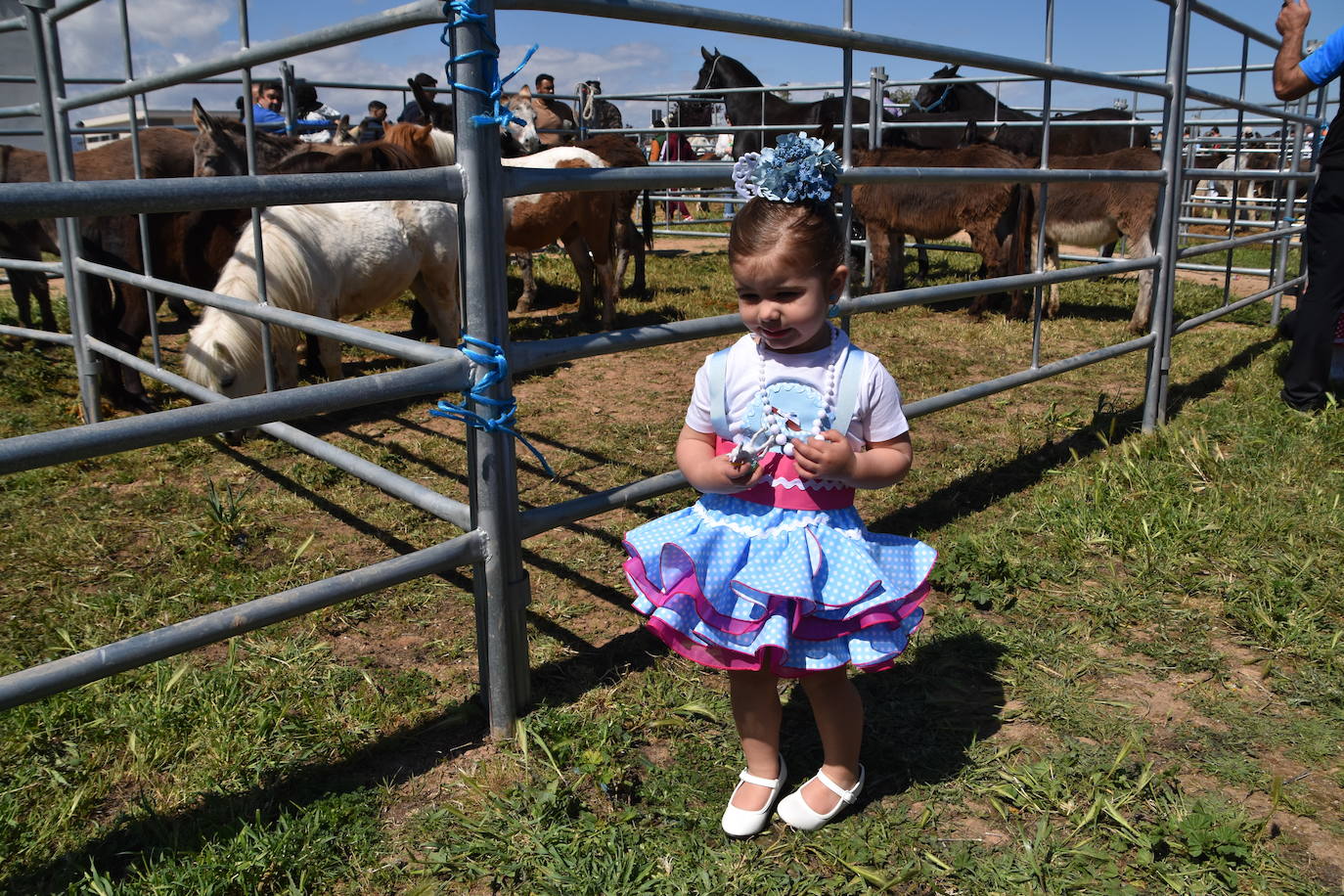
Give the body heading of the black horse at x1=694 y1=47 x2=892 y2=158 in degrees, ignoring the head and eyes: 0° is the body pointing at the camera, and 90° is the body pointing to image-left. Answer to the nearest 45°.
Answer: approximately 90°

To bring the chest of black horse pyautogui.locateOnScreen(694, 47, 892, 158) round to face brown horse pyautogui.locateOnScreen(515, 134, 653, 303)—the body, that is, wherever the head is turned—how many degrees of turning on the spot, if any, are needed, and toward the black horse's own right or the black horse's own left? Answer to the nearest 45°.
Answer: approximately 90° to the black horse's own left

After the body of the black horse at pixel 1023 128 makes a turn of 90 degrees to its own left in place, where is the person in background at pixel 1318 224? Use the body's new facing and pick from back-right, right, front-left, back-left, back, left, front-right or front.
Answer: front

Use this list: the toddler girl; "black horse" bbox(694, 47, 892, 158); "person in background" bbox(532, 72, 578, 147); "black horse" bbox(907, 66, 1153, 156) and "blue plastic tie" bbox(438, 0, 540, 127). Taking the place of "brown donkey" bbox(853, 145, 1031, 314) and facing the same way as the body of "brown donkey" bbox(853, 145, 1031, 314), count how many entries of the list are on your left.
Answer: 2

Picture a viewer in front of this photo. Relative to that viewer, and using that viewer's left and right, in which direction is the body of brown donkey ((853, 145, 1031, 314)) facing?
facing to the left of the viewer

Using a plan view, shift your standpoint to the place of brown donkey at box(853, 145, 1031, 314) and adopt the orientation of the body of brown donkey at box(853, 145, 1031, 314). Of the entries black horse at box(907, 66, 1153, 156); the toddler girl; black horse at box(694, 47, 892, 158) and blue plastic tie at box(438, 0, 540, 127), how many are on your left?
2

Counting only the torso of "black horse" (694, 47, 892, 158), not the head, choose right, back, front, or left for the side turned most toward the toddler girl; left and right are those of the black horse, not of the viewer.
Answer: left

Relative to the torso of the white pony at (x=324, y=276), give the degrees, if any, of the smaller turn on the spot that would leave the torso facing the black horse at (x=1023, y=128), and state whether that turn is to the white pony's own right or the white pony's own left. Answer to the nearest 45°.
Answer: approximately 135° to the white pony's own right

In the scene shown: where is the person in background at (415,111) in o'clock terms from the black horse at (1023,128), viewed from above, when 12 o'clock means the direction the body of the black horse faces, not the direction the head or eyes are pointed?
The person in background is roughly at 11 o'clock from the black horse.

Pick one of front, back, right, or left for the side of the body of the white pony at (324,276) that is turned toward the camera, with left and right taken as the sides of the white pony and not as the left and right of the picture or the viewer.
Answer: left

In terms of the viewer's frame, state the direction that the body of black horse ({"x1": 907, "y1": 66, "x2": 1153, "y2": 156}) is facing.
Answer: to the viewer's left
